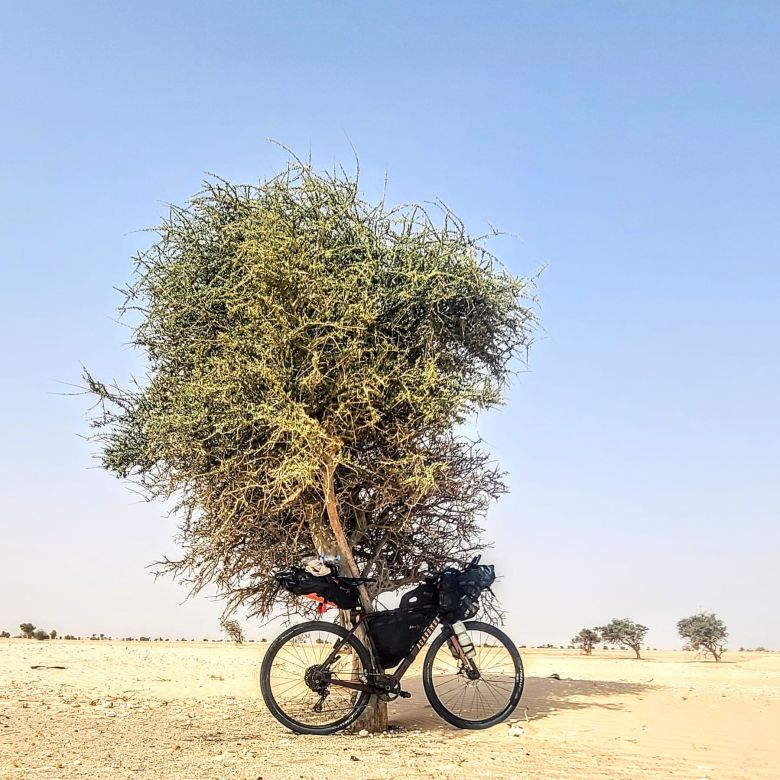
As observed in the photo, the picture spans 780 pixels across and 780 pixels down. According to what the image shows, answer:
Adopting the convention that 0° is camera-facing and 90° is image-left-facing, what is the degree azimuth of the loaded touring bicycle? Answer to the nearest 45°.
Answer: approximately 270°
